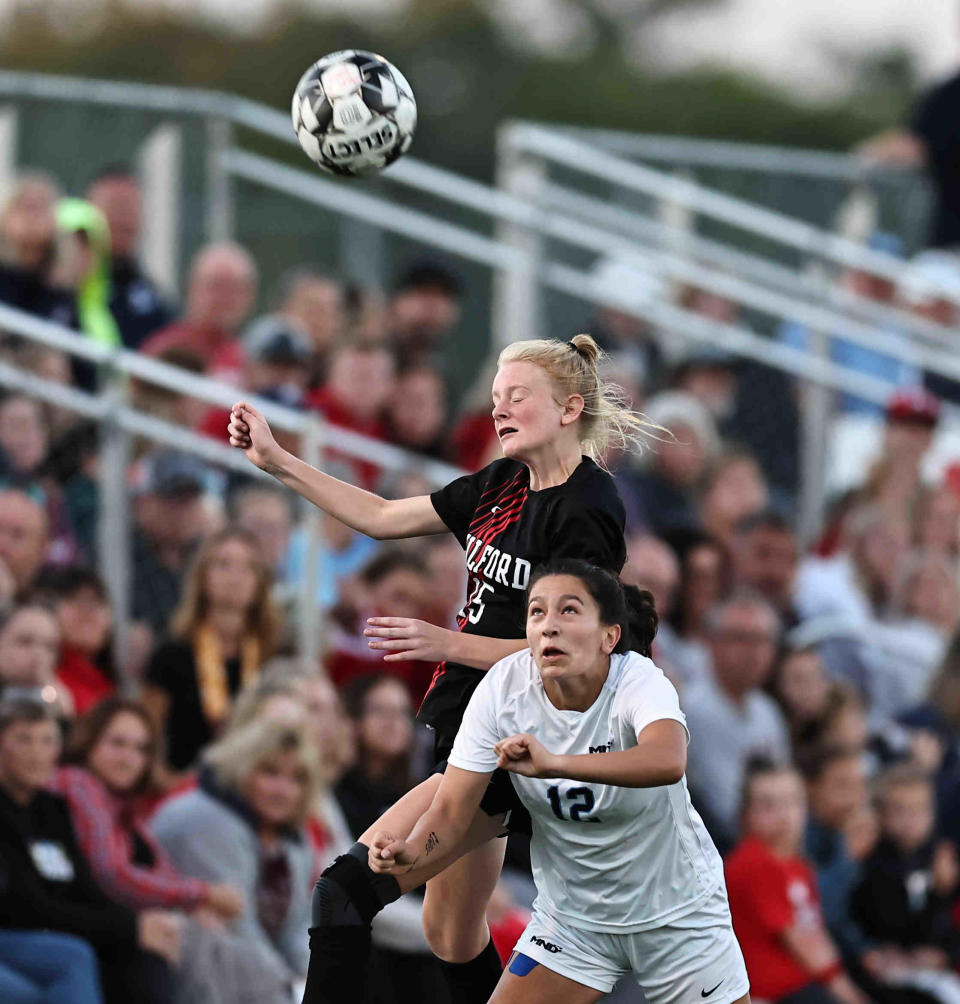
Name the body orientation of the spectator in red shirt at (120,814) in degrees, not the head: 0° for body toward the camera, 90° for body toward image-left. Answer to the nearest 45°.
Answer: approximately 315°

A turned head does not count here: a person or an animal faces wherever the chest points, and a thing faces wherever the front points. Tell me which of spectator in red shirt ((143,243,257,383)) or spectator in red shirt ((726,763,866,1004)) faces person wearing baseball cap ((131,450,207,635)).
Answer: spectator in red shirt ((143,243,257,383))

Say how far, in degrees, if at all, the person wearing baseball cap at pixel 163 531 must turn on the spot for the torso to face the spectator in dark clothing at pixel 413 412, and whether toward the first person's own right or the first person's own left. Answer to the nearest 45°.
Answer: approximately 90° to the first person's own left

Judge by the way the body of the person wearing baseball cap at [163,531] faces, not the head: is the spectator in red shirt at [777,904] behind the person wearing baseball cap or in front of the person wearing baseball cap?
in front

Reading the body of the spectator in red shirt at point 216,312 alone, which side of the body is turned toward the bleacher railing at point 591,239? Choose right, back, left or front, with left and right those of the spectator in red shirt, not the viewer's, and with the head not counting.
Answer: left

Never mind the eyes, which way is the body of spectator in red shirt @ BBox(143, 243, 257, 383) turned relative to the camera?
toward the camera

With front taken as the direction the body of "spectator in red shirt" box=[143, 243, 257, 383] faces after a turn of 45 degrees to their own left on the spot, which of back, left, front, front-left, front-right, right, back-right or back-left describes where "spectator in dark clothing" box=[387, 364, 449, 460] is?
front-left

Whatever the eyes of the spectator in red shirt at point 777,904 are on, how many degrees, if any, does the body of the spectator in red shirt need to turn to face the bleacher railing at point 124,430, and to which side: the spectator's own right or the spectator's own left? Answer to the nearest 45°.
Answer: approximately 135° to the spectator's own right

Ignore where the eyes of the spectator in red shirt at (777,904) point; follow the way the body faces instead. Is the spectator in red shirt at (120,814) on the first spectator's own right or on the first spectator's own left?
on the first spectator's own right

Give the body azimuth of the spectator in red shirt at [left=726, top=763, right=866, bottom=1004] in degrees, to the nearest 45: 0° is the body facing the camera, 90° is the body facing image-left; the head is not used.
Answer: approximately 315°

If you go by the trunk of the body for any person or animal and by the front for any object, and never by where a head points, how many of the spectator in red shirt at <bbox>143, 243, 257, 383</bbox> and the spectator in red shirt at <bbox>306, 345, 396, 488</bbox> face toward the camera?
2

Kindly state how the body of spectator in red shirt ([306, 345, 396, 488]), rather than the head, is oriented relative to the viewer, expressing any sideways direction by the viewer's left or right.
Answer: facing the viewer
